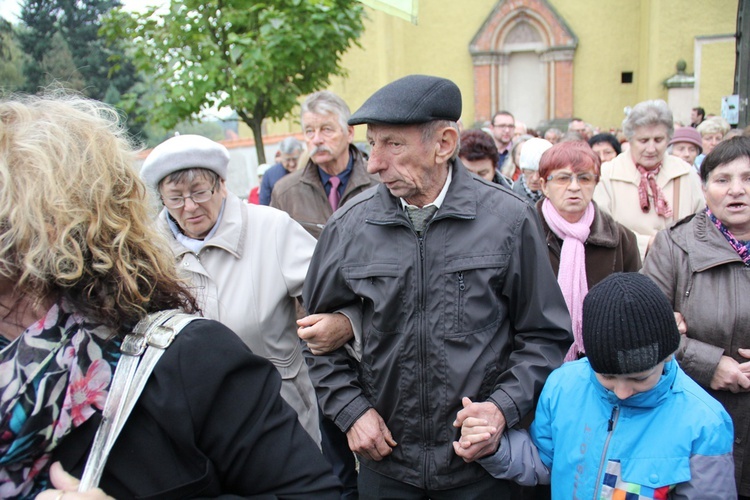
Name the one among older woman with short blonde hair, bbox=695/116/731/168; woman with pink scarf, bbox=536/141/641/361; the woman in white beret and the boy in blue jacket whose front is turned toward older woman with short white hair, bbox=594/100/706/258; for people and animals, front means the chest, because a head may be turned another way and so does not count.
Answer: older woman with short blonde hair, bbox=695/116/731/168

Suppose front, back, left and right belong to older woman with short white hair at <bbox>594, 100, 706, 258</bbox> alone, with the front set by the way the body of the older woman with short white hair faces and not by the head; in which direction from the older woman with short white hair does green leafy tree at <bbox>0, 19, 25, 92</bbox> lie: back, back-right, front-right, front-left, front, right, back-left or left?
right

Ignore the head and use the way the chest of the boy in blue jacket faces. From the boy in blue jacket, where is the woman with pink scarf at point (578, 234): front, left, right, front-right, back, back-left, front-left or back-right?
back

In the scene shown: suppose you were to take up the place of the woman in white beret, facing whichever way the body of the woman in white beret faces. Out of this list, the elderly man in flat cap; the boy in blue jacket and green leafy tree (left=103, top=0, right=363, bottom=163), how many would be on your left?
2
